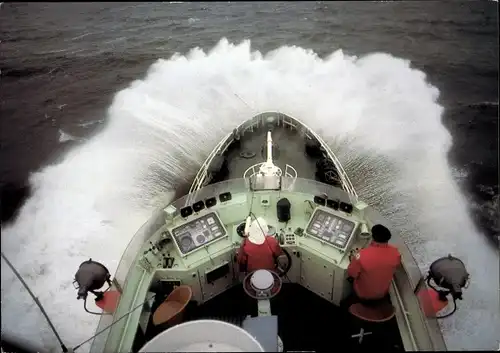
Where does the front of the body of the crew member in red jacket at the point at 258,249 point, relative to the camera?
away from the camera

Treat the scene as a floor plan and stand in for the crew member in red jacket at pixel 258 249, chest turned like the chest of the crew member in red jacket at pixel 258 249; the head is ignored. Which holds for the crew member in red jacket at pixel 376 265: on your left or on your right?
on your right
